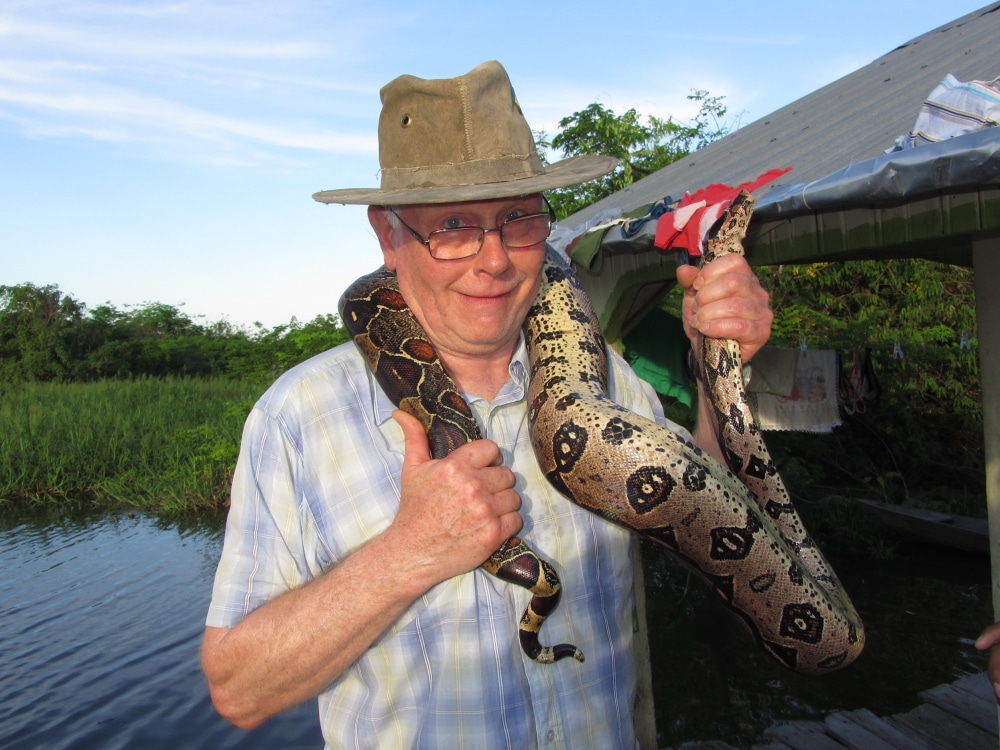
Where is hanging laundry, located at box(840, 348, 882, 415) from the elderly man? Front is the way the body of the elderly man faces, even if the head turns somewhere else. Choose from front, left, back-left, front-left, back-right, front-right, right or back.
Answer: left

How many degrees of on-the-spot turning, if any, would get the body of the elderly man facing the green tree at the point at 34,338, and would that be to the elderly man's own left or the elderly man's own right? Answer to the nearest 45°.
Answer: approximately 180°

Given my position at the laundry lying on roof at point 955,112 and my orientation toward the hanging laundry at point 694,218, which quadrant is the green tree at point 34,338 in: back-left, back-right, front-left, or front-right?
front-right

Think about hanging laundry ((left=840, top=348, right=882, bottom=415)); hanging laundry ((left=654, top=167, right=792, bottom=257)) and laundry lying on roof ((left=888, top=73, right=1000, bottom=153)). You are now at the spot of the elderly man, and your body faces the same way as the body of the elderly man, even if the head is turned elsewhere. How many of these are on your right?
0

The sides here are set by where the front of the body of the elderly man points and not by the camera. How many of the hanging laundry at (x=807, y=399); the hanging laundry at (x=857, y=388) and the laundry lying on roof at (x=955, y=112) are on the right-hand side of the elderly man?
0

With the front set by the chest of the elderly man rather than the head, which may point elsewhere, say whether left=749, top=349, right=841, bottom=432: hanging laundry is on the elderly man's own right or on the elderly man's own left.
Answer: on the elderly man's own left

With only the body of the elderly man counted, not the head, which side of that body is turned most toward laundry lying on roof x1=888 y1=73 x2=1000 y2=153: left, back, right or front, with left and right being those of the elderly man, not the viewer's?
left

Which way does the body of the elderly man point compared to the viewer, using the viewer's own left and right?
facing the viewer and to the right of the viewer

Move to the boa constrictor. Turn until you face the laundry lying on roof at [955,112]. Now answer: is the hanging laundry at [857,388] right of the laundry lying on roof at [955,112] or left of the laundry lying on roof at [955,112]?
left

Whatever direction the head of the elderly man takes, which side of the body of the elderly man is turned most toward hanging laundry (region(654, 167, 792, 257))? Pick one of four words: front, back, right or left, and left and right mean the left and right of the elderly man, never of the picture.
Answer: left

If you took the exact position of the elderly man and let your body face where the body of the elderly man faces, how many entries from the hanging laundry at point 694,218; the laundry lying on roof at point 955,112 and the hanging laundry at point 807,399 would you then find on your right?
0
